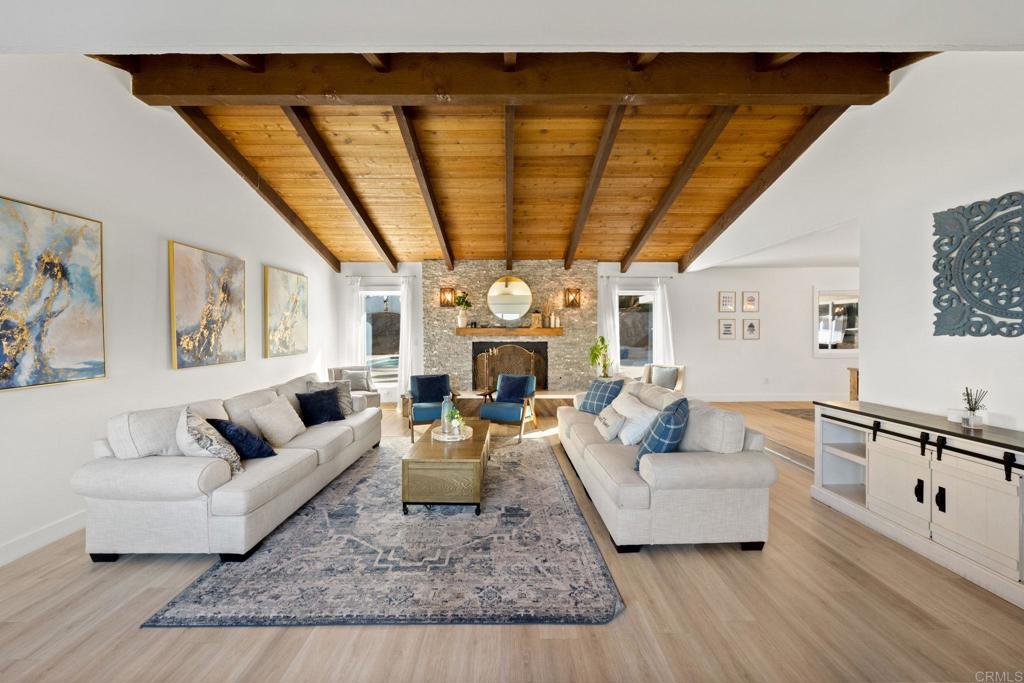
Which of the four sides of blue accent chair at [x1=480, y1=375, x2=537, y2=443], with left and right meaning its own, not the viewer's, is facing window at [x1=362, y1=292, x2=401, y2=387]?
right

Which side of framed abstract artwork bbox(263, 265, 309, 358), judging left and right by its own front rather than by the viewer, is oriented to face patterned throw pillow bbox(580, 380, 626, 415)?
front

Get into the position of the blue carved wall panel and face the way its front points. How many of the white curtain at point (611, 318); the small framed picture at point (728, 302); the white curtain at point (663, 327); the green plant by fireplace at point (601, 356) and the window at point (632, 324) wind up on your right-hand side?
5

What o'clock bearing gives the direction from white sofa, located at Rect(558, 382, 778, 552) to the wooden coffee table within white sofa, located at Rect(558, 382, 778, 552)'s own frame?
The wooden coffee table is roughly at 12 o'clock from the white sofa.

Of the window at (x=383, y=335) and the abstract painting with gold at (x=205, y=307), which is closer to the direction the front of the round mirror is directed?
the abstract painting with gold

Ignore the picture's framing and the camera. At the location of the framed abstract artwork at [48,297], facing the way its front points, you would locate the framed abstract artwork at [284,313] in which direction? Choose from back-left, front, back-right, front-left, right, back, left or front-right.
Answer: left

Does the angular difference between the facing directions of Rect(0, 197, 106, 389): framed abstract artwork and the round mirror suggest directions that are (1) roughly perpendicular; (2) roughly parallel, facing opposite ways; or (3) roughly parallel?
roughly perpendicular

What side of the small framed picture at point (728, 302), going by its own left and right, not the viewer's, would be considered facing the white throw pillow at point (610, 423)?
front

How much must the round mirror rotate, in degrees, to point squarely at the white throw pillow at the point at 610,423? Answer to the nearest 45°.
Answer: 0° — it already faces it

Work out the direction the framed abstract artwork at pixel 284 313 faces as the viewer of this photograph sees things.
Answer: facing the viewer and to the right of the viewer

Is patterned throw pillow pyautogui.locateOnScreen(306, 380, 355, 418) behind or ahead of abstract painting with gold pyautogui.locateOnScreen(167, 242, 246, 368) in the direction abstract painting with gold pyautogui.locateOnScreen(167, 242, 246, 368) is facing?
ahead

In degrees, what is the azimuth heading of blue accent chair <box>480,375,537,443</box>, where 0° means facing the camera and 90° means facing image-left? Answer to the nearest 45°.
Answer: approximately 45°

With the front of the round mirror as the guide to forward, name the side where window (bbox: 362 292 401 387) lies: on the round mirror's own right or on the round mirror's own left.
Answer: on the round mirror's own right

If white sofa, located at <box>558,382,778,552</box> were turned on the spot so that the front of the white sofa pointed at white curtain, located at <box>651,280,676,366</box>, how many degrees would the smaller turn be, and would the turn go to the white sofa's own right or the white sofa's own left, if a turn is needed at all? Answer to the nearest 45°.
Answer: approximately 90° to the white sofa's own right

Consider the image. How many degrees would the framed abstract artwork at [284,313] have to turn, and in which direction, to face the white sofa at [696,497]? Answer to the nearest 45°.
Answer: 0° — it already faces it

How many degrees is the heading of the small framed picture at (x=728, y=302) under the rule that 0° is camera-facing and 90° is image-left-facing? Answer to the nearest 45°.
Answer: approximately 0°

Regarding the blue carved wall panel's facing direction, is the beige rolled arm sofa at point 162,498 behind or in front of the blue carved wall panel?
in front

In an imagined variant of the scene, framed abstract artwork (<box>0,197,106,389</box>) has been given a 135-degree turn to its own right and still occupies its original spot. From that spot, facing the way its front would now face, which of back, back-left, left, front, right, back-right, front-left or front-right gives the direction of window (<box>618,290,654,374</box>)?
back

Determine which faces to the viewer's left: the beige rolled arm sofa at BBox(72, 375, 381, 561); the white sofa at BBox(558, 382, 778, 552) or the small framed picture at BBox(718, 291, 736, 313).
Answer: the white sofa

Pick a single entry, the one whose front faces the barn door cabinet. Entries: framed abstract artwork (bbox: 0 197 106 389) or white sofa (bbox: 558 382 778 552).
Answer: the framed abstract artwork

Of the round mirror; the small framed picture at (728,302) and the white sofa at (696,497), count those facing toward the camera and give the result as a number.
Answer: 2
